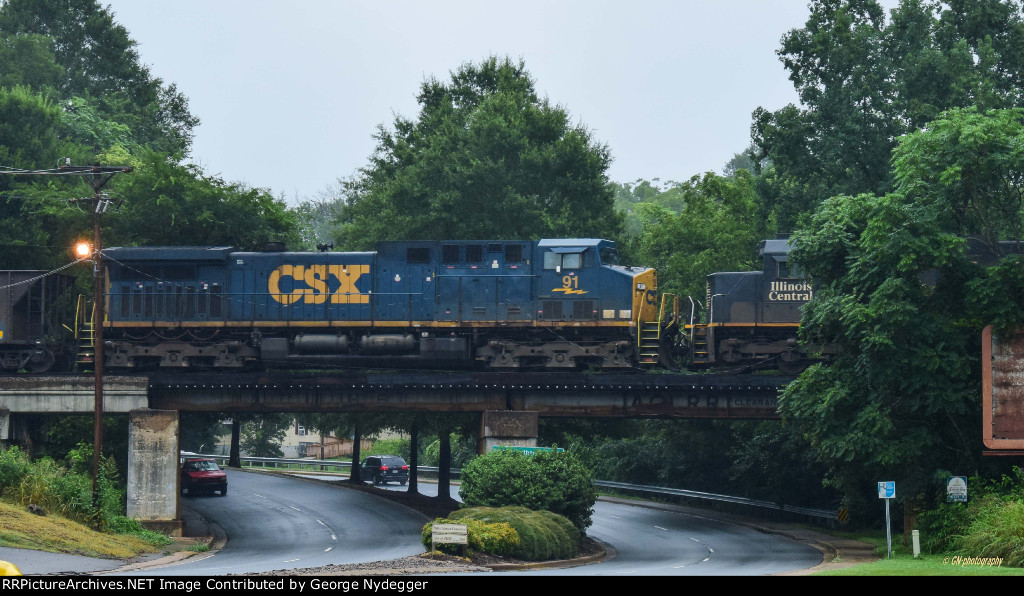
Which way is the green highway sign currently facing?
toward the camera

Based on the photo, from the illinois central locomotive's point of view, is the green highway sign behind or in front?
in front

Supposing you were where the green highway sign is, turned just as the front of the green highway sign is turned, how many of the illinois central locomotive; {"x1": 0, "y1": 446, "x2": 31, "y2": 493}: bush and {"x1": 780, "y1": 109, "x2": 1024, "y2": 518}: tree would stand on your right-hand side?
1

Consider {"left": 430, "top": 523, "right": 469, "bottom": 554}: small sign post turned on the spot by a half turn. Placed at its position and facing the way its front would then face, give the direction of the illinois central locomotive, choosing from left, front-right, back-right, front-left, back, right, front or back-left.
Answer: front-right

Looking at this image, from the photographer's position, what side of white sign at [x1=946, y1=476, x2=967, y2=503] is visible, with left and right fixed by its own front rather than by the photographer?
front

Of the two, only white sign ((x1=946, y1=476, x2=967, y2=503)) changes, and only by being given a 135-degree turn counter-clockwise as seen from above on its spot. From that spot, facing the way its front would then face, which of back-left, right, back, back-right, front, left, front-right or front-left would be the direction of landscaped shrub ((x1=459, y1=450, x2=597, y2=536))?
back-left

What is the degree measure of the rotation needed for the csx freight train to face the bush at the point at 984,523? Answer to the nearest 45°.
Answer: approximately 45° to its right

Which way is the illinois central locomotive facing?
to the viewer's left

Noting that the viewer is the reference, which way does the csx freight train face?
facing to the right of the viewer

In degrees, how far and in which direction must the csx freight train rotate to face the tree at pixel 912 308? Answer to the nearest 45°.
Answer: approximately 45° to its right

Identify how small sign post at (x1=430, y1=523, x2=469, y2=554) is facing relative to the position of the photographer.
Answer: facing the viewer

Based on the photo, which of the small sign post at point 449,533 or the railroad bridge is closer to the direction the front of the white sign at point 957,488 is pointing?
the small sign post
